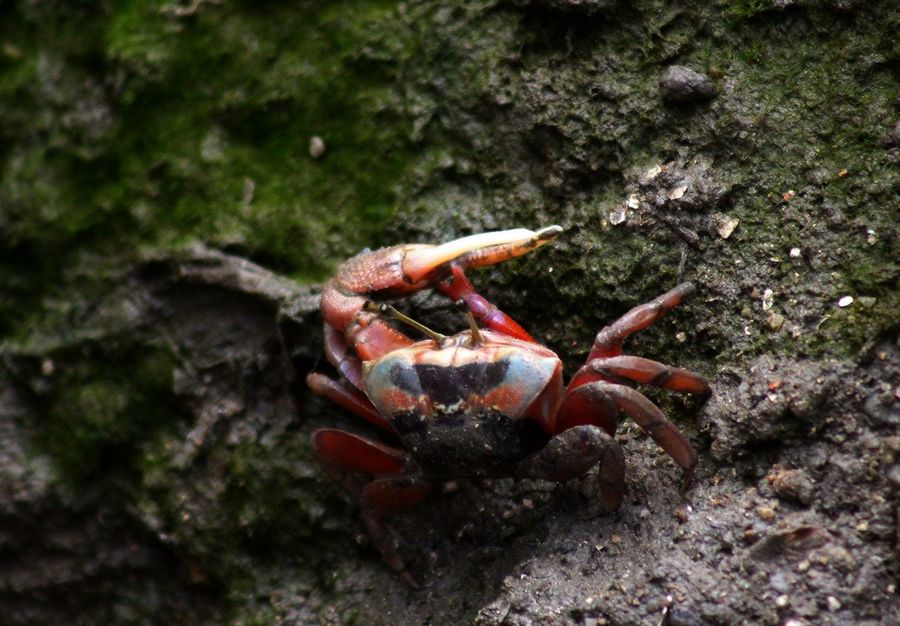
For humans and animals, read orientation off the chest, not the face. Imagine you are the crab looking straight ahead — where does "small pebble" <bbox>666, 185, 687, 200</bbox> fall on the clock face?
The small pebble is roughly at 2 o'clock from the crab.

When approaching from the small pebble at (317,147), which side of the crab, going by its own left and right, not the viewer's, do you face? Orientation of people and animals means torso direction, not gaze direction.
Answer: front

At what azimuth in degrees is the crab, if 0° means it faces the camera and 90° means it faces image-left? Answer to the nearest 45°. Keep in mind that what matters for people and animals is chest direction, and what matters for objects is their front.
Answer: approximately 180°

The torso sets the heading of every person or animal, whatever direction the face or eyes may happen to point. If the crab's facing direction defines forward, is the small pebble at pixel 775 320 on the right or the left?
on its right
